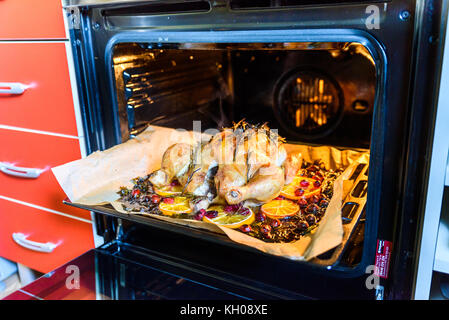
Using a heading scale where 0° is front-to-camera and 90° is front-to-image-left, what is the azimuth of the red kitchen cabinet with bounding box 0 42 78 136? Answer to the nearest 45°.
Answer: approximately 45°

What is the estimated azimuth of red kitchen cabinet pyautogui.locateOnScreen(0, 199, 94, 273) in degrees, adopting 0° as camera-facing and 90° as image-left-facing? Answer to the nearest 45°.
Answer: approximately 45°

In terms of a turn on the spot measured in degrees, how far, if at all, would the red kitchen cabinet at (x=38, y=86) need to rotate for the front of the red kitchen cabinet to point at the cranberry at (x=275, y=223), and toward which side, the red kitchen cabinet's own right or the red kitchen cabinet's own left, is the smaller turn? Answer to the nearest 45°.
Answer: approximately 90° to the red kitchen cabinet's own left

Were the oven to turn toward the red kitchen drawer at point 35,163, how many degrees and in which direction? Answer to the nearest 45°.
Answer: approximately 45° to its right

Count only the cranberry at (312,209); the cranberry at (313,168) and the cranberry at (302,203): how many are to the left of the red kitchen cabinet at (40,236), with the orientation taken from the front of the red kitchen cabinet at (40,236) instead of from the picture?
3

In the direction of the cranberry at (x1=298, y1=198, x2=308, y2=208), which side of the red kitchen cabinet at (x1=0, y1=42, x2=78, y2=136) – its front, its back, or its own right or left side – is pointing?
left
